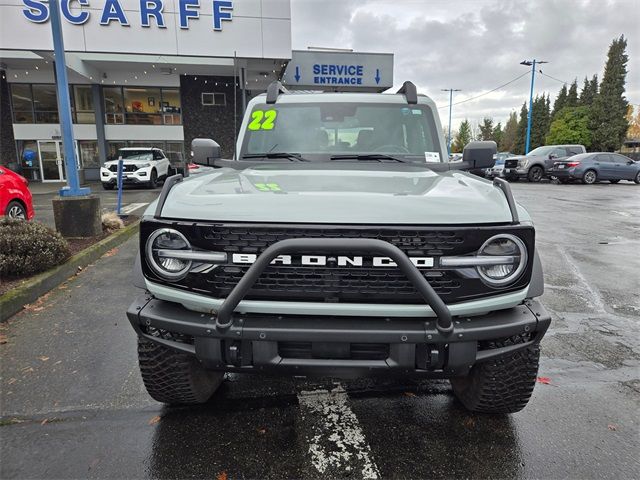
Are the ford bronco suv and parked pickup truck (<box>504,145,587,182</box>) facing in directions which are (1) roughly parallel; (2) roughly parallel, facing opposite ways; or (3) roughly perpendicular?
roughly perpendicular

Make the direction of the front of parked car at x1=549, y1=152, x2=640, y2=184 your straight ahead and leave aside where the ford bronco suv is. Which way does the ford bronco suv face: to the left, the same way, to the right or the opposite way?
to the right

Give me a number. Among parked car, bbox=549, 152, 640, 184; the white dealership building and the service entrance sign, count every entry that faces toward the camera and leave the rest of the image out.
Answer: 2

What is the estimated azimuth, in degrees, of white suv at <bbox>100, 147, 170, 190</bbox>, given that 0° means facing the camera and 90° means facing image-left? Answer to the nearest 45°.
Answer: approximately 45°

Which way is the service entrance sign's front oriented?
toward the camera

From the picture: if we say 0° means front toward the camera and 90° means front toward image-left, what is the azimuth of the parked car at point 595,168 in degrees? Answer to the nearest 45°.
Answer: approximately 225°

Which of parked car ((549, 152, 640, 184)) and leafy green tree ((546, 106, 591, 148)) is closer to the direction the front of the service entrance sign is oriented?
the parked car

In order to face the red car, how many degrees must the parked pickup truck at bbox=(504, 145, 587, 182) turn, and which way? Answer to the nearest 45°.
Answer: approximately 45° to its left

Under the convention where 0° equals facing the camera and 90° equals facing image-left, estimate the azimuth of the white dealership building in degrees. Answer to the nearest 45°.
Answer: approximately 0°

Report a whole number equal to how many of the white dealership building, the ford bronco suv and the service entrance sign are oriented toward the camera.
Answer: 3

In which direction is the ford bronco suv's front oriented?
toward the camera

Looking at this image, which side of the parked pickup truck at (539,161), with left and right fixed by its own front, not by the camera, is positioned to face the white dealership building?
front

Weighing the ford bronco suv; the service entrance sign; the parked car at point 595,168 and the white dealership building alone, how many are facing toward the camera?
3
